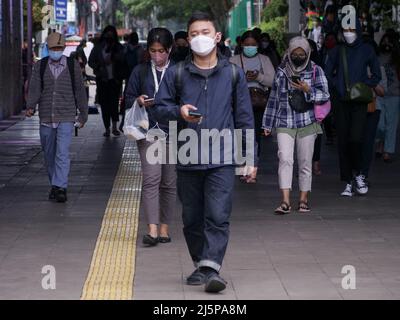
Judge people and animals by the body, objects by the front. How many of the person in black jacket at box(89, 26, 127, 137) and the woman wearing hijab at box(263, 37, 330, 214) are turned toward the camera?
2

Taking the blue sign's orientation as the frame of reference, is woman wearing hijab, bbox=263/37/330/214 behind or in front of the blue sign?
in front

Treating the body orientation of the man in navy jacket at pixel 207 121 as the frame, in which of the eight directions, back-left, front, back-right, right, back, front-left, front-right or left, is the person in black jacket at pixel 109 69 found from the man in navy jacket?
back

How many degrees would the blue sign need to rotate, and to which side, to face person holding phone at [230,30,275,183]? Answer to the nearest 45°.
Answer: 0° — it already faces them

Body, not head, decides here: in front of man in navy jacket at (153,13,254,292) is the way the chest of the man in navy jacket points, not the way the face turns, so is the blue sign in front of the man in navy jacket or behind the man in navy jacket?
behind

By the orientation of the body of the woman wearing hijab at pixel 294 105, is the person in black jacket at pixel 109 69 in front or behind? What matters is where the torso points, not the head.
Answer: behind

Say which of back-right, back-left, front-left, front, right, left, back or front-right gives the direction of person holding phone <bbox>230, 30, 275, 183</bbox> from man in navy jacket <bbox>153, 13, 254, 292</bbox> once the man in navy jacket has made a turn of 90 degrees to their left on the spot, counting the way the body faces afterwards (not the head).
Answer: left

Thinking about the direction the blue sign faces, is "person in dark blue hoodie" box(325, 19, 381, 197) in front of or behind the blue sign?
in front
